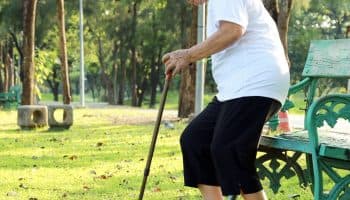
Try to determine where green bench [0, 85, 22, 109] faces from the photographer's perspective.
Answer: facing the viewer and to the left of the viewer

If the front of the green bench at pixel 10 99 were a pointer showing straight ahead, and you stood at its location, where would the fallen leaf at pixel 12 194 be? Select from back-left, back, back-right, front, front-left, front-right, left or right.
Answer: front-left

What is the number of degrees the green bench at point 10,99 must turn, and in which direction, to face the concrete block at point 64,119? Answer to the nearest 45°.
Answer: approximately 45° to its left

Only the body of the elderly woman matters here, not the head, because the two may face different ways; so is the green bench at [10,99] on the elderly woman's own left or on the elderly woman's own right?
on the elderly woman's own right

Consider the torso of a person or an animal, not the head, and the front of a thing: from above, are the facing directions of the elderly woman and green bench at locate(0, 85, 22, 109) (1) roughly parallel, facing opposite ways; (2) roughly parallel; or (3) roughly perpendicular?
roughly perpendicular

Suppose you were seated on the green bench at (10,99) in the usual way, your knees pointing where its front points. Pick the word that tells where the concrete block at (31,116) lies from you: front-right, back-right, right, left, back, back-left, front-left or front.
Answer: front-left

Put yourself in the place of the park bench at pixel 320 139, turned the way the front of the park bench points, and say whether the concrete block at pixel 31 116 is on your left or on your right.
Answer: on your right

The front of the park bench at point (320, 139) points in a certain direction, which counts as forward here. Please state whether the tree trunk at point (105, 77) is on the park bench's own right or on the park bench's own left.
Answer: on the park bench's own right

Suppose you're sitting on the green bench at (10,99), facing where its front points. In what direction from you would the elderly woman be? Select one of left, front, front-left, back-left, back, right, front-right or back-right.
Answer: front-left

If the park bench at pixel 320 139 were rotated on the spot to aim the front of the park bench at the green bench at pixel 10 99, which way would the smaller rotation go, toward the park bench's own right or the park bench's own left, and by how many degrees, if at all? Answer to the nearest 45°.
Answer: approximately 90° to the park bench's own right

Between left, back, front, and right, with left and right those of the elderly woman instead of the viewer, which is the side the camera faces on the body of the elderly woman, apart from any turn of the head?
left
